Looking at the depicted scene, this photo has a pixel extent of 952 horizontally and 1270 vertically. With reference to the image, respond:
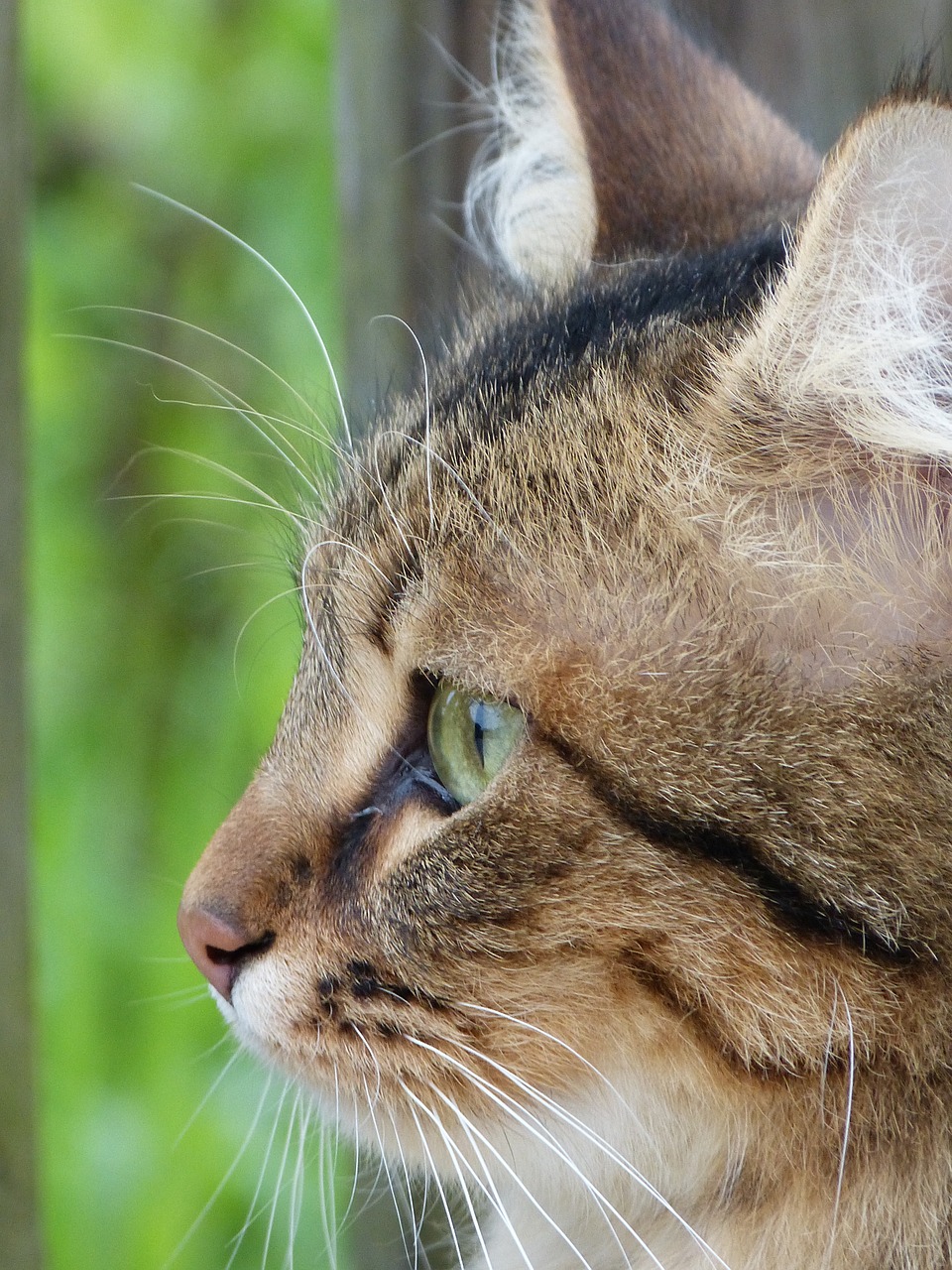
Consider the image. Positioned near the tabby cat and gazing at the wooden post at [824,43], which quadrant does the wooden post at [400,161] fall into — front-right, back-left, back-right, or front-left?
front-left

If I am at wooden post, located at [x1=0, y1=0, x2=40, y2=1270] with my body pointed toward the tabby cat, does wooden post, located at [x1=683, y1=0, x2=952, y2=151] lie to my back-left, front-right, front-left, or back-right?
front-left
